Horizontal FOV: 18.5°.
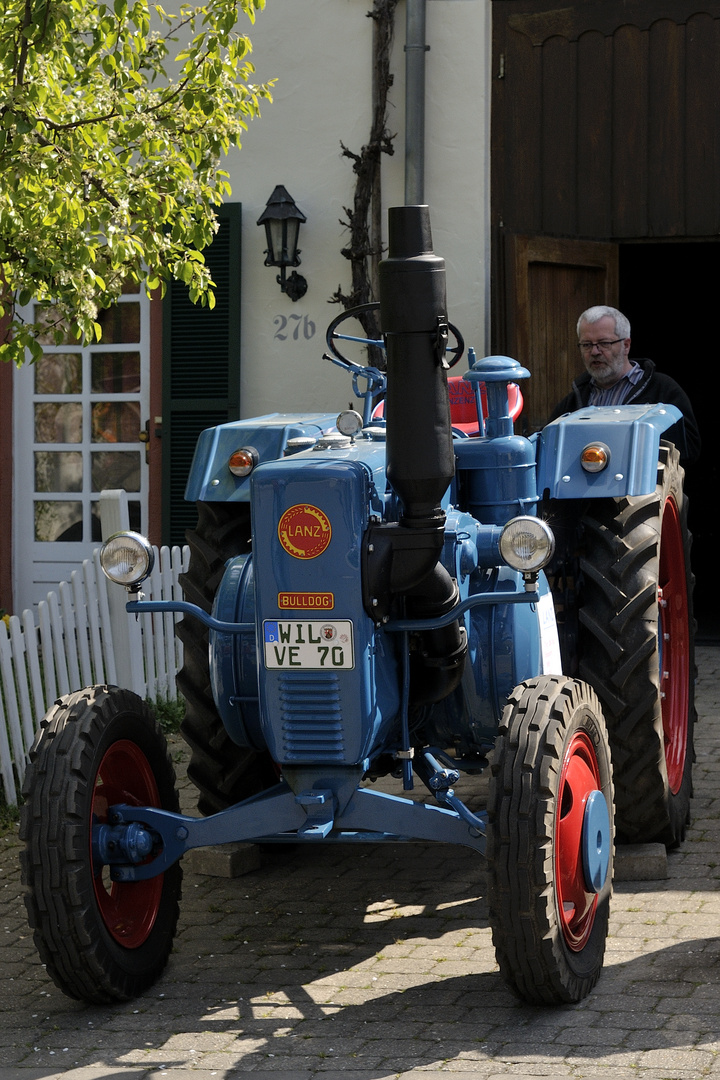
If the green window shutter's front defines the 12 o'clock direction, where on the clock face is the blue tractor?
The blue tractor is roughly at 12 o'clock from the green window shutter.

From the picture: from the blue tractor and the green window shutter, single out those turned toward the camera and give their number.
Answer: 2

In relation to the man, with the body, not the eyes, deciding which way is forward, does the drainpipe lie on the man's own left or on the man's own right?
on the man's own right

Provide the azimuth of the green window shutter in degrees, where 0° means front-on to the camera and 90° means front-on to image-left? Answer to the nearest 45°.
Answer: approximately 0°

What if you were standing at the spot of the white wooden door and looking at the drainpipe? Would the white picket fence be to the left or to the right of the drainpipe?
right

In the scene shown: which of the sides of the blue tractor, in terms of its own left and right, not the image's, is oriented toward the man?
back

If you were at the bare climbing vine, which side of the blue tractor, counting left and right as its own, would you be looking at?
back

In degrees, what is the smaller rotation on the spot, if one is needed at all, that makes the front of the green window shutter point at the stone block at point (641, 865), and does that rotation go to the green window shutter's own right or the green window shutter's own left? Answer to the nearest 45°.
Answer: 0° — it already faces it

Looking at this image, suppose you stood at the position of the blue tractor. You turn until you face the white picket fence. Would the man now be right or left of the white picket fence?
right

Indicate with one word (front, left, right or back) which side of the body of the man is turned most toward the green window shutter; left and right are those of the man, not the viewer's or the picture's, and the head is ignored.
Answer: right

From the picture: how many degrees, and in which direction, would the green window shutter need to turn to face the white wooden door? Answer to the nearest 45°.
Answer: approximately 135° to its right
